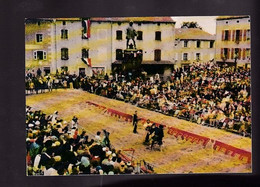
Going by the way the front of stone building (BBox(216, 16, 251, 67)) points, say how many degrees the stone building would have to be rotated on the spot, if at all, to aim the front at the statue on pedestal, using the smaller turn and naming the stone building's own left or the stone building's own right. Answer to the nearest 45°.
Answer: approximately 90° to the stone building's own right

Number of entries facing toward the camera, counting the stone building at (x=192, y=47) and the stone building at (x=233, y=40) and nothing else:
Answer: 2

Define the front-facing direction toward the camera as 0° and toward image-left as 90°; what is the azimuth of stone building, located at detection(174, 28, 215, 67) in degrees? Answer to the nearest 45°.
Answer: approximately 0°

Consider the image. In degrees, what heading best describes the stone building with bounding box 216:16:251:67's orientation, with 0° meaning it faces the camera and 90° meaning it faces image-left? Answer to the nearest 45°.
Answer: approximately 0°

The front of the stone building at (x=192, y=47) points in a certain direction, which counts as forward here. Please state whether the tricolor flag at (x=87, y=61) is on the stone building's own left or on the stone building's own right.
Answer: on the stone building's own right
